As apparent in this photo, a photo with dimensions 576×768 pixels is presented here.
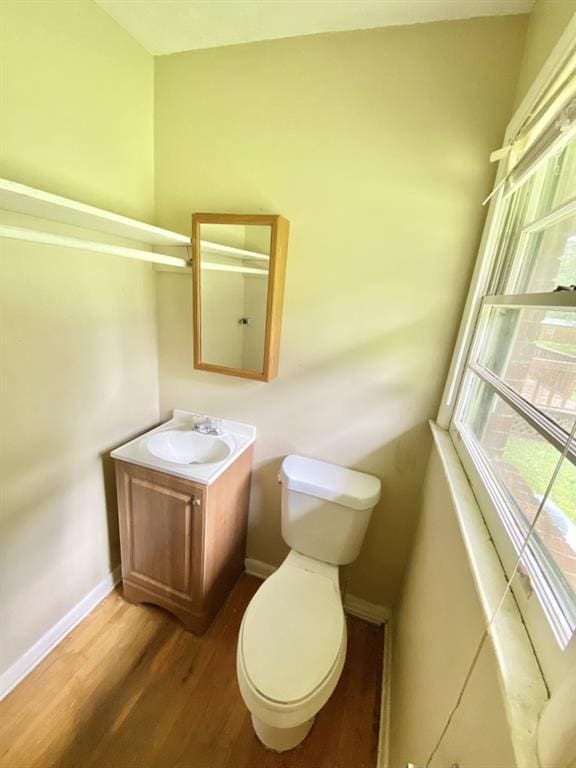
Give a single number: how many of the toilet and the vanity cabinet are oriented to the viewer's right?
0

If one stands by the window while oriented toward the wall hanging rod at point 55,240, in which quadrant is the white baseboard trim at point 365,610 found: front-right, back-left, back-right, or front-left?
front-right

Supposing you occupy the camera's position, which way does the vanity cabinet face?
facing the viewer and to the left of the viewer

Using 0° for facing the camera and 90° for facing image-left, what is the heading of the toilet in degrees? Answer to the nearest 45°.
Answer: approximately 0°

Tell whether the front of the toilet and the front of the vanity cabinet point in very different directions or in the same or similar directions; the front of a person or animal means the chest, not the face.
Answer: same or similar directions

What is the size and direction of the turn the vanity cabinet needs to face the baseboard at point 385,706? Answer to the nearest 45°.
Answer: approximately 90° to its left

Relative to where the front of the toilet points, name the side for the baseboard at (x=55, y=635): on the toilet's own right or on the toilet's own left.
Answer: on the toilet's own right
